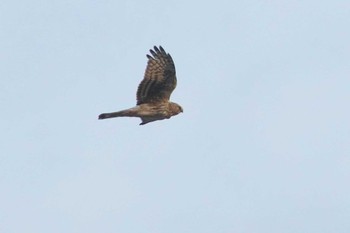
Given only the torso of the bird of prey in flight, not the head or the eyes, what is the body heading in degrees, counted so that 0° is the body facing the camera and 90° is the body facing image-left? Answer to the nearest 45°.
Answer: approximately 270°
